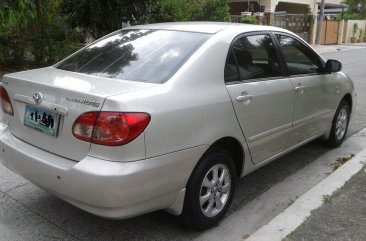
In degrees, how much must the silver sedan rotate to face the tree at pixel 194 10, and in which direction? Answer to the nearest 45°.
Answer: approximately 45° to its left

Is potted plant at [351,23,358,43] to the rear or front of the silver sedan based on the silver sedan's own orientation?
to the front

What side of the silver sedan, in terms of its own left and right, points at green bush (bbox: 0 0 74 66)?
left

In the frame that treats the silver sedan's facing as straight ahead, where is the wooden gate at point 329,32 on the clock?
The wooden gate is roughly at 11 o'clock from the silver sedan.

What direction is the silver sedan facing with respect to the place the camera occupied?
facing away from the viewer and to the right of the viewer

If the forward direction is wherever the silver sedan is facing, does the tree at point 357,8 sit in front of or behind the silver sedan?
in front

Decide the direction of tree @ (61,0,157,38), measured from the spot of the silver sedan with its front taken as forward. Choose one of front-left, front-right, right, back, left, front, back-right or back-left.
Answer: front-left
